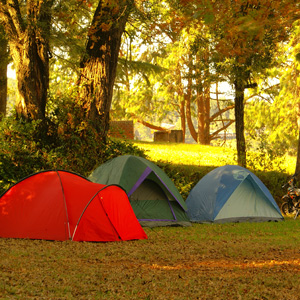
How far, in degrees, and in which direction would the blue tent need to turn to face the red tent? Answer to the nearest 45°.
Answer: approximately 90° to its right

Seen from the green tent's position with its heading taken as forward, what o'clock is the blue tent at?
The blue tent is roughly at 10 o'clock from the green tent.

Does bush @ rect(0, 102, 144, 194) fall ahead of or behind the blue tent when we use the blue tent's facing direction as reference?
behind

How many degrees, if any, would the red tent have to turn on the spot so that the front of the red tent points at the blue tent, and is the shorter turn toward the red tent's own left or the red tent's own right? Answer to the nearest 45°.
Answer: approximately 45° to the red tent's own left

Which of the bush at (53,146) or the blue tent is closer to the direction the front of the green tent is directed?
the blue tent

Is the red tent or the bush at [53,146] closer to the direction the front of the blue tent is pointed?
the red tent

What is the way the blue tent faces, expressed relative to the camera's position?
facing the viewer and to the right of the viewer

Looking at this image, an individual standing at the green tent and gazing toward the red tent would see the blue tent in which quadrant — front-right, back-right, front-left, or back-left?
back-left

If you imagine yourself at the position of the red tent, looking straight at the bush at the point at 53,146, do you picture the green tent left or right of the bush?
right

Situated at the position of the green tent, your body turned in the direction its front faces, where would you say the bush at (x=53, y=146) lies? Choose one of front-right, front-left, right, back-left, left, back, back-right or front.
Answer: back

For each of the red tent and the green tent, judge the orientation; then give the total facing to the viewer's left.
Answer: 0

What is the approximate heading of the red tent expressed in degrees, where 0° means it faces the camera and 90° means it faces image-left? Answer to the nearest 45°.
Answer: approximately 270°
